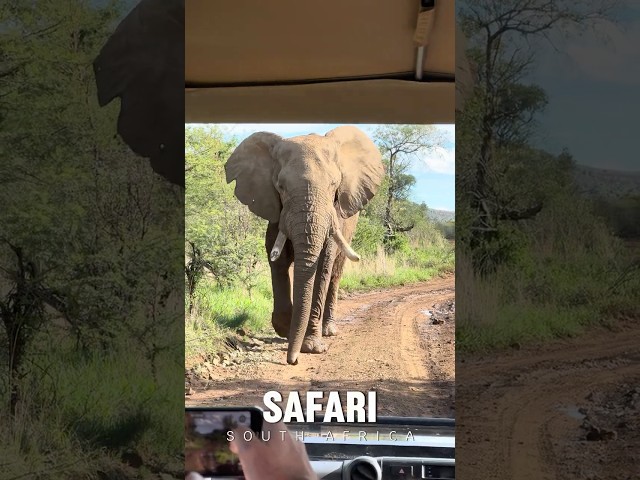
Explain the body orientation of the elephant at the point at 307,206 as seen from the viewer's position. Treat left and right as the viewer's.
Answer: facing the viewer

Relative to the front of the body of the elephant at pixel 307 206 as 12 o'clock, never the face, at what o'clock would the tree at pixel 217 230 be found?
The tree is roughly at 4 o'clock from the elephant.

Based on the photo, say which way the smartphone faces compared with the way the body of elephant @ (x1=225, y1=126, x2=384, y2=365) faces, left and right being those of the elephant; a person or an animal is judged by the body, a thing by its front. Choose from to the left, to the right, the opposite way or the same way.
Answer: the same way

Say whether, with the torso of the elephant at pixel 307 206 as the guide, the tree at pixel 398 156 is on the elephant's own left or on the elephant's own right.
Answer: on the elephant's own left

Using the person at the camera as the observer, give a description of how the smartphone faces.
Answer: facing the viewer

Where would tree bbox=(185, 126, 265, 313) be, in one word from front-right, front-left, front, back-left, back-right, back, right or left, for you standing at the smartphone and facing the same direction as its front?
back

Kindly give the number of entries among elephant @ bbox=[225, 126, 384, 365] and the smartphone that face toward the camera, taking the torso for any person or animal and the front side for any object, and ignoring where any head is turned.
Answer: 2
